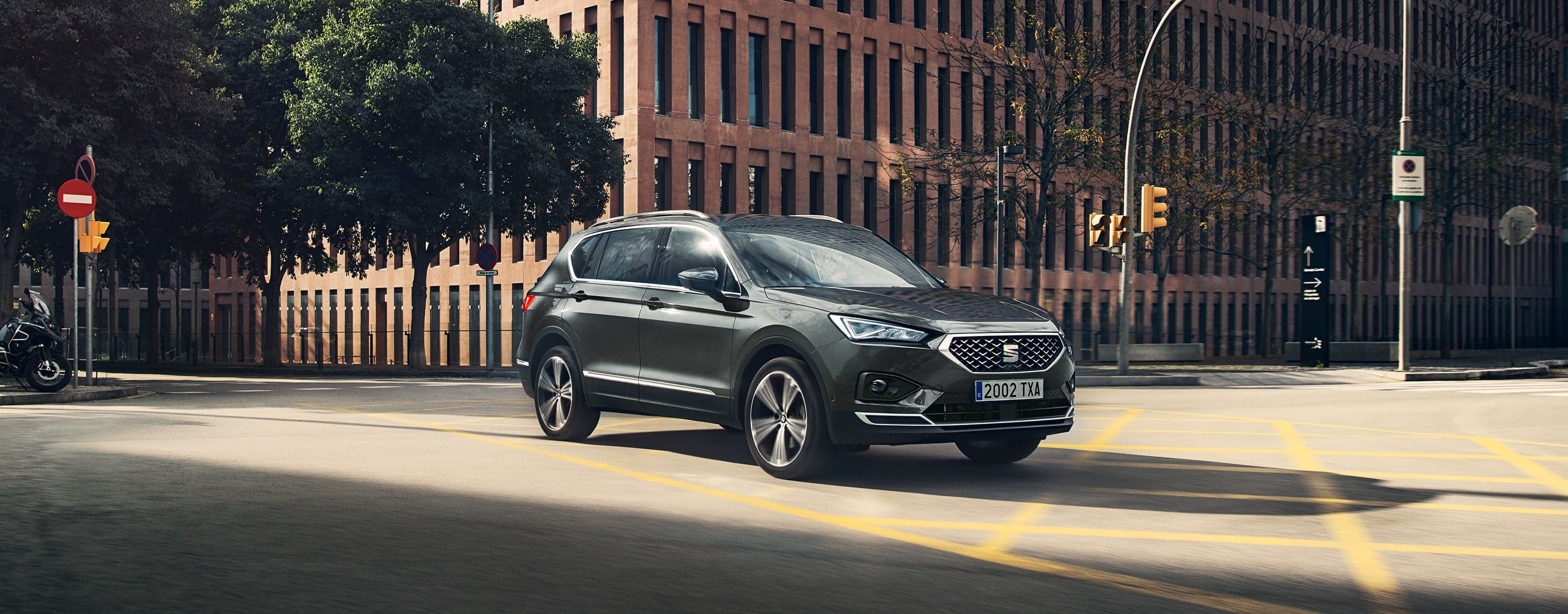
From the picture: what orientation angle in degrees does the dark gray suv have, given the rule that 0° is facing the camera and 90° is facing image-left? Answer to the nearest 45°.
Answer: approximately 315°

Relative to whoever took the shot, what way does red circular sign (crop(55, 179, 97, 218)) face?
facing the viewer

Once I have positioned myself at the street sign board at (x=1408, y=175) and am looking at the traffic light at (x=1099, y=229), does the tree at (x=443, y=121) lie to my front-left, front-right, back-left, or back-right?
front-right

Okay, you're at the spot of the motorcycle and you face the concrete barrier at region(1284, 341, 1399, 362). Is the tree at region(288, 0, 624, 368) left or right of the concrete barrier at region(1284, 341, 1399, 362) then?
left

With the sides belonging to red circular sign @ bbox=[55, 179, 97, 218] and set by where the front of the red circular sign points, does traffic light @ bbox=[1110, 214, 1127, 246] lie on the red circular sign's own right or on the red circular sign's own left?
on the red circular sign's own left

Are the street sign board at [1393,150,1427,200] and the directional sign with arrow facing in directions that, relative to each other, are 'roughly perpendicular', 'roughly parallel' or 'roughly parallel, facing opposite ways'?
roughly parallel

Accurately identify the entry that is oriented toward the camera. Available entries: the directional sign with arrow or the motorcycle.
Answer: the directional sign with arrow
